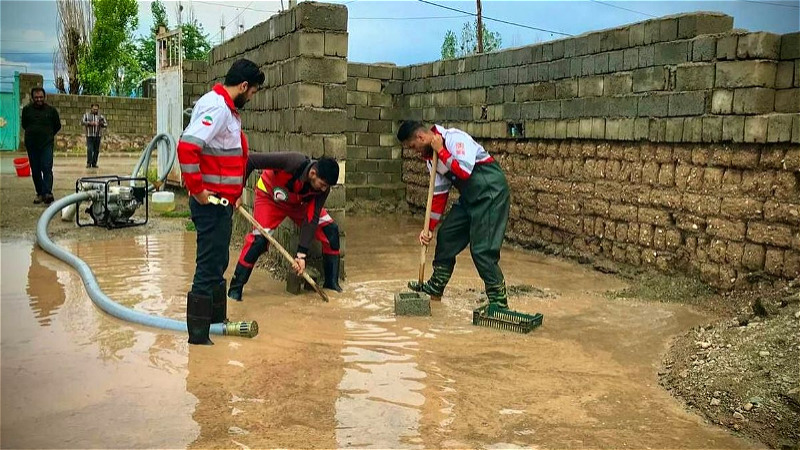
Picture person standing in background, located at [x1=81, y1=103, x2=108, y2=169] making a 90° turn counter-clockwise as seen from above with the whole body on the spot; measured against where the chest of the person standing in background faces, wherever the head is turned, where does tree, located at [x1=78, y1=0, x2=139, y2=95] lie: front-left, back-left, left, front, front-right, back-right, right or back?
left

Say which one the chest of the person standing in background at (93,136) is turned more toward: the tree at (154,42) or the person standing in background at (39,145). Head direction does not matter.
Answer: the person standing in background

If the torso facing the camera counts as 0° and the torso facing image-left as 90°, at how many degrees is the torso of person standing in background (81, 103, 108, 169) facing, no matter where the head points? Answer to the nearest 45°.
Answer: approximately 0°

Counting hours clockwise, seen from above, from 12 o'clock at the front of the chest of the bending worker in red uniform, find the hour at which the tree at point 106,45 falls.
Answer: The tree is roughly at 7 o'clock from the bending worker in red uniform.

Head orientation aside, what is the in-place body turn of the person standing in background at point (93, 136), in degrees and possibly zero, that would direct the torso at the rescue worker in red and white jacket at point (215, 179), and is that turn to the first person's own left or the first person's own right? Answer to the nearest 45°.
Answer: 0° — they already face them

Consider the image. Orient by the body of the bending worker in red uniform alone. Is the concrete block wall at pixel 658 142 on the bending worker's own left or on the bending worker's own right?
on the bending worker's own left

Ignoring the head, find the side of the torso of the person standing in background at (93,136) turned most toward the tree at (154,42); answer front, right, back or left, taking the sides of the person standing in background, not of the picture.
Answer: back

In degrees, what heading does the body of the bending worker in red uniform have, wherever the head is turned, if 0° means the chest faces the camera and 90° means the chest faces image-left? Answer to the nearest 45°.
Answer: approximately 315°

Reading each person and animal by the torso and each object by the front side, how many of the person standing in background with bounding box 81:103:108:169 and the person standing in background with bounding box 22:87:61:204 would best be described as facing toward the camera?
2
